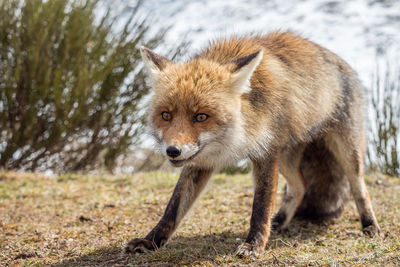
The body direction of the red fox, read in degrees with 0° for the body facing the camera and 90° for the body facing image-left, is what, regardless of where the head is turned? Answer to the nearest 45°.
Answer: approximately 45°

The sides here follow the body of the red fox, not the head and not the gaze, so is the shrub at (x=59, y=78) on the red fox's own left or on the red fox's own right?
on the red fox's own right
